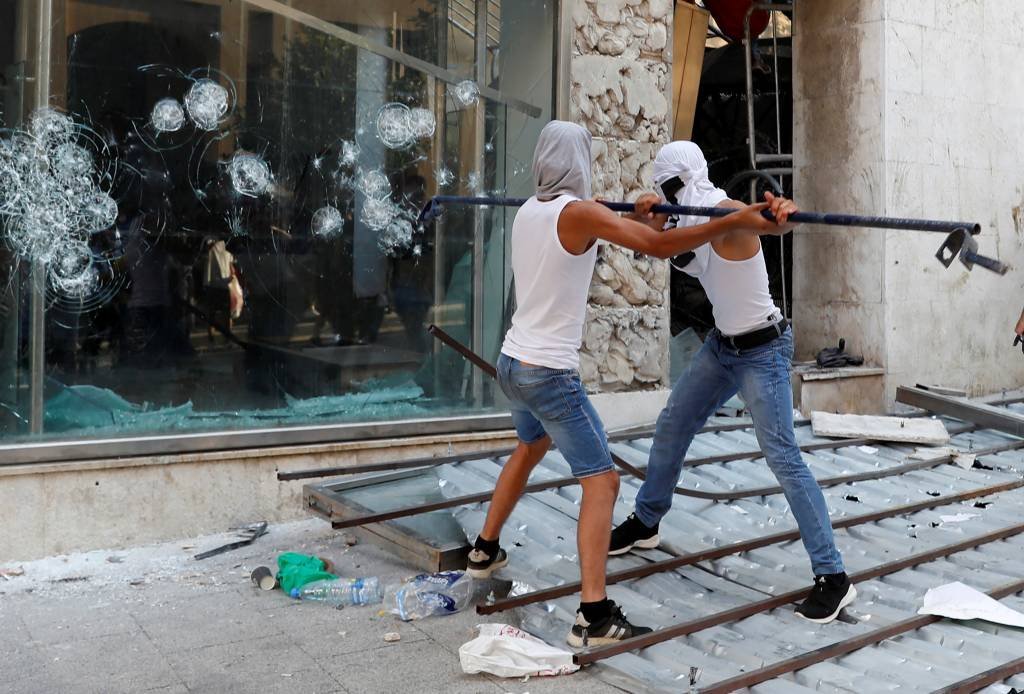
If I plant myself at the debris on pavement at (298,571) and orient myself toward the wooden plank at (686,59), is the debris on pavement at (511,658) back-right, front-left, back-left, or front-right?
back-right

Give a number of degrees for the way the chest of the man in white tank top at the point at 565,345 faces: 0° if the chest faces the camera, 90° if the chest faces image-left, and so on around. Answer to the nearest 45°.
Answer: approximately 225°

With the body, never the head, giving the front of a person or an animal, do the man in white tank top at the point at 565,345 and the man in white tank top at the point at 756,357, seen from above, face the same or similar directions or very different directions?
very different directions

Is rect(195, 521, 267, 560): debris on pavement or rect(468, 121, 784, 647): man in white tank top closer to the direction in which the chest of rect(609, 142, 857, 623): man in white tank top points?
the man in white tank top

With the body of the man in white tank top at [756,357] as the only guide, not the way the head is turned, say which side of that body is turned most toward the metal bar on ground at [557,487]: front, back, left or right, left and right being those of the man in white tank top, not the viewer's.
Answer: right

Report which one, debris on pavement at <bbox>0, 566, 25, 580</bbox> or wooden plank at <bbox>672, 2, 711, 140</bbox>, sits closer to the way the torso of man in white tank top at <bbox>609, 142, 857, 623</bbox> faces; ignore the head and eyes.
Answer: the debris on pavement
